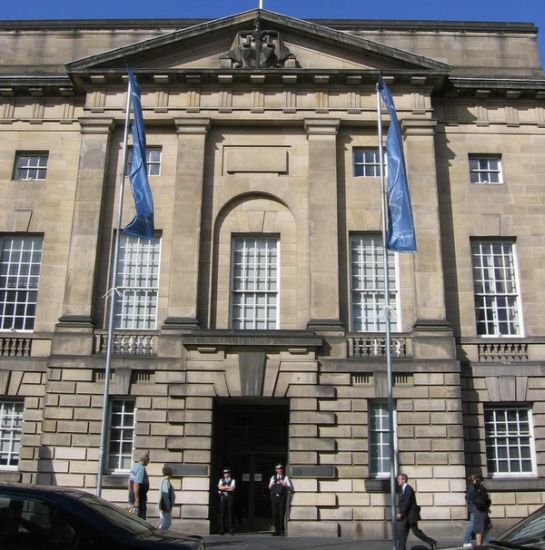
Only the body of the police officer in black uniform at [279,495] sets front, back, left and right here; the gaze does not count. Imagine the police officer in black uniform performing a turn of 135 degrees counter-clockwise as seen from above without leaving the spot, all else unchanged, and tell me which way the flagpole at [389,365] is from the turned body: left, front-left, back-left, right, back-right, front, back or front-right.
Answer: right

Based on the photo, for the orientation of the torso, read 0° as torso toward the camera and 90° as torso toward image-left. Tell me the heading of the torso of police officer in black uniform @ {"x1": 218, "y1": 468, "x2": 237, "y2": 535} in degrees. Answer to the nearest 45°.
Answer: approximately 0°

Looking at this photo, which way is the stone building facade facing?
toward the camera

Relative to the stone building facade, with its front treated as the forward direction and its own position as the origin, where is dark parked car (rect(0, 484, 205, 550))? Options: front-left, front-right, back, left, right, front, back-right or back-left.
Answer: front

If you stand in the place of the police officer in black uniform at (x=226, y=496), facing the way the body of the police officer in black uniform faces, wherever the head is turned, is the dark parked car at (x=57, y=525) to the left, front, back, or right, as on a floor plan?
front

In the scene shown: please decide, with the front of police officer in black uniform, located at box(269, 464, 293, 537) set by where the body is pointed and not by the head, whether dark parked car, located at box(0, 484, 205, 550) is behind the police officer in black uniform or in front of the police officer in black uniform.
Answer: in front

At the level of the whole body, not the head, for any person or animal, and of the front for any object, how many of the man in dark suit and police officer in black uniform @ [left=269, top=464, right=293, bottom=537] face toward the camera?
1

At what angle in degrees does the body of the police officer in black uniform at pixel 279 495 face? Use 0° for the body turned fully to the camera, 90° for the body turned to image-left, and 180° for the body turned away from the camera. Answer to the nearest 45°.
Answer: approximately 0°

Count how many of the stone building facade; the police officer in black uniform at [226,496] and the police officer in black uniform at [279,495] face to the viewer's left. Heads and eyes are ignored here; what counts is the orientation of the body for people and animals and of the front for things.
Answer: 0
